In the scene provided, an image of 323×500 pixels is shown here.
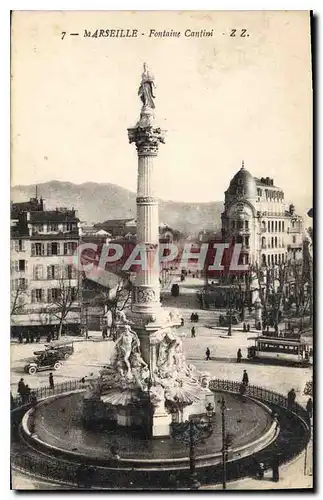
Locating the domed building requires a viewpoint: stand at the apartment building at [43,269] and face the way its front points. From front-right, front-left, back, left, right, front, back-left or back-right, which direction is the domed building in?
left

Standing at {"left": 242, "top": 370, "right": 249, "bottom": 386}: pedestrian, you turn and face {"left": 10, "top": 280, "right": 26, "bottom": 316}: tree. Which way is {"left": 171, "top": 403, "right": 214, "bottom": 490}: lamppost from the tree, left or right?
left

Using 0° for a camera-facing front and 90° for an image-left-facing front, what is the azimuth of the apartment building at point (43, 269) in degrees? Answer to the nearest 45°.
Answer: approximately 0°

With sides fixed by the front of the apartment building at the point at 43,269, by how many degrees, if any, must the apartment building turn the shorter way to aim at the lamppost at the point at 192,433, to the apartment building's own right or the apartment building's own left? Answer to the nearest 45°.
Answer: approximately 45° to the apartment building's own left
